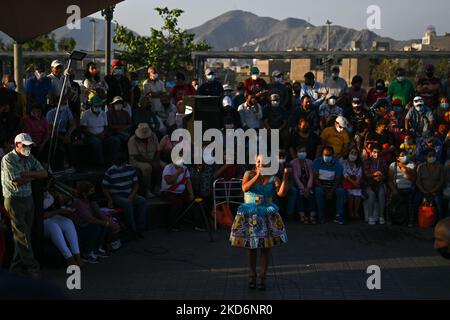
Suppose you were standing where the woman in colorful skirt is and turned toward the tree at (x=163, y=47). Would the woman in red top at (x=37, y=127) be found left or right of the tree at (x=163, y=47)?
left

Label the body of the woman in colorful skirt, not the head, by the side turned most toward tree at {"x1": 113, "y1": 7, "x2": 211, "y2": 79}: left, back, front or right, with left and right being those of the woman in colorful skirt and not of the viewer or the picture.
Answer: back

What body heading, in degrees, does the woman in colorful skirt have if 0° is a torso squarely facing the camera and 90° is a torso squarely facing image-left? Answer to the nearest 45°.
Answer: approximately 0°

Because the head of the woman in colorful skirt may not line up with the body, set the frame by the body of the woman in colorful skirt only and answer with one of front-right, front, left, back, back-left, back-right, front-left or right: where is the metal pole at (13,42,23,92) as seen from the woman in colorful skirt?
back-right

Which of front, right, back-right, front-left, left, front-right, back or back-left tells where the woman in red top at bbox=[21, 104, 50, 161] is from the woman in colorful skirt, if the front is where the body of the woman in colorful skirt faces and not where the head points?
back-right

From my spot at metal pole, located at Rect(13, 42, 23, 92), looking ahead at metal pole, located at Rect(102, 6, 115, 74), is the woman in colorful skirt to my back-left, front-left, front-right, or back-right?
back-right
